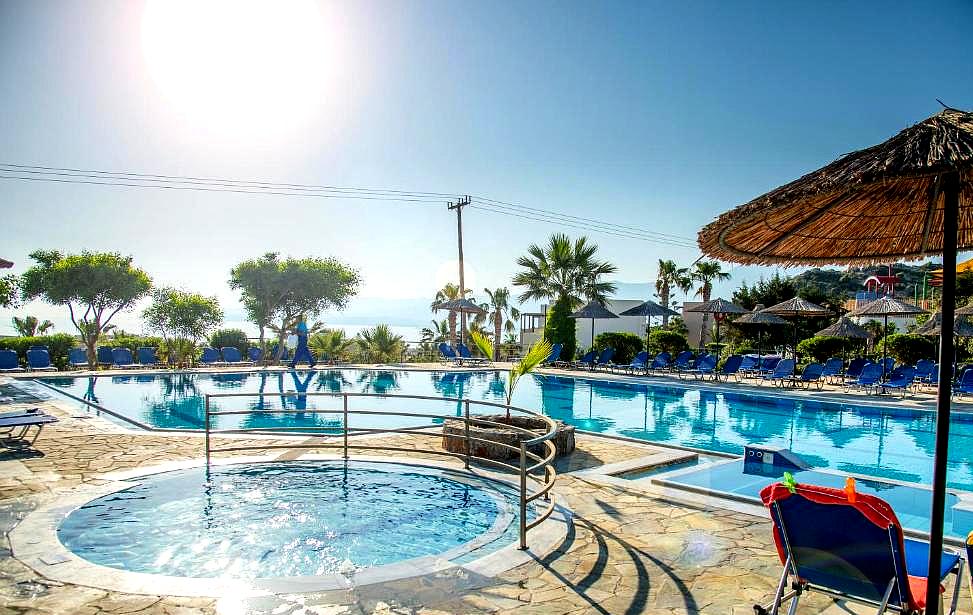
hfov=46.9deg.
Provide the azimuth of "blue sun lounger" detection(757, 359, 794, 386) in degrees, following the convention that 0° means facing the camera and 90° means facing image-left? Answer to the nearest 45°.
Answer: approximately 45°

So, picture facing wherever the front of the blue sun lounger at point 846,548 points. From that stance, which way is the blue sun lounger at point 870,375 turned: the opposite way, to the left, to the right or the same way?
the opposite way

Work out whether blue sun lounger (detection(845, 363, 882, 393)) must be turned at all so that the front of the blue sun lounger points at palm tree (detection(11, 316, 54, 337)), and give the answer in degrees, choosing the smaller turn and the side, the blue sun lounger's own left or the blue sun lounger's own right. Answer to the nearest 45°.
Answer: approximately 45° to the blue sun lounger's own right
